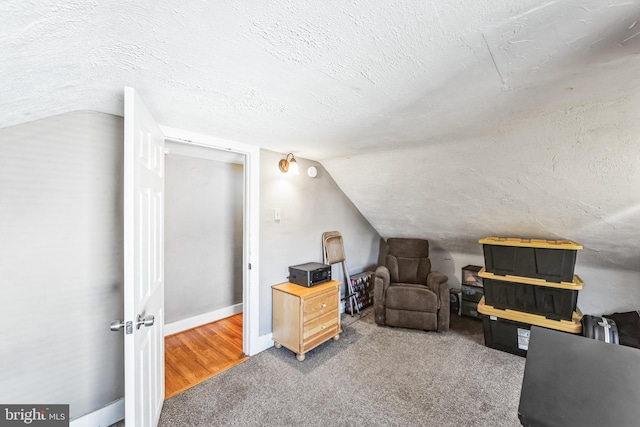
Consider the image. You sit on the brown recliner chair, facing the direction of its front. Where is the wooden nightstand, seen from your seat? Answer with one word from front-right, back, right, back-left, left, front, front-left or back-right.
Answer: front-right

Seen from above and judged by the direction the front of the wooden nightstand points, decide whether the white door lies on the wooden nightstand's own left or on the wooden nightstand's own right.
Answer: on the wooden nightstand's own right

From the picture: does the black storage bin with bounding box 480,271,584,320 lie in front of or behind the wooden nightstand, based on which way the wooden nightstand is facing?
in front

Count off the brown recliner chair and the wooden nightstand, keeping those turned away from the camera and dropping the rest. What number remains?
0

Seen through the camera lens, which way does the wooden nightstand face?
facing the viewer and to the right of the viewer

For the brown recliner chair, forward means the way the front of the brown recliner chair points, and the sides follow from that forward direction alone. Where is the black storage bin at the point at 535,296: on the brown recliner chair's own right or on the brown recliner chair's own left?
on the brown recliner chair's own left

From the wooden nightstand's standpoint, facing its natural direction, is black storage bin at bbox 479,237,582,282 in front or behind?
in front

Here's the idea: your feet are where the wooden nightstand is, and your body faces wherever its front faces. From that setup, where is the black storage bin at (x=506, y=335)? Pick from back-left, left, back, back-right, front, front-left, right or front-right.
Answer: front-left

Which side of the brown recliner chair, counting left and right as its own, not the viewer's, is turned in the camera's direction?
front

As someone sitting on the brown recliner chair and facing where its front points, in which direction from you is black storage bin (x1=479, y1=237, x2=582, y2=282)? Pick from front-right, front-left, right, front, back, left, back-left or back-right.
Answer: left

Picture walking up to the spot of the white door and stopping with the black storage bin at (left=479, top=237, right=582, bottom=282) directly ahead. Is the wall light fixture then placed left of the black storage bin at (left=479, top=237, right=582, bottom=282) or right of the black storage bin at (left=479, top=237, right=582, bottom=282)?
left
